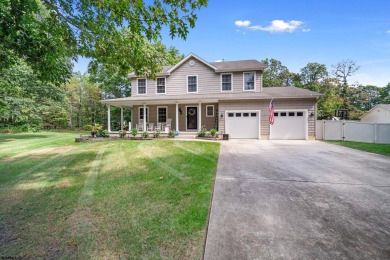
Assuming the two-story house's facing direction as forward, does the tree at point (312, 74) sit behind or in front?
behind

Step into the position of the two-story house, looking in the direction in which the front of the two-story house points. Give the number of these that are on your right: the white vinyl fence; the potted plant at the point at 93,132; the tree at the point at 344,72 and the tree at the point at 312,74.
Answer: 1

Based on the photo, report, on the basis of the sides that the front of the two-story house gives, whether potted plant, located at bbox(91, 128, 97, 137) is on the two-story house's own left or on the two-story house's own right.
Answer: on the two-story house's own right

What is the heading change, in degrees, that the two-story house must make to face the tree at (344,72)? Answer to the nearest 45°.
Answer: approximately 135° to its left

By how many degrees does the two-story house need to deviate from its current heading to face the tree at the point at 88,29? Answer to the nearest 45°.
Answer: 0° — it already faces it

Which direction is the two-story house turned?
toward the camera

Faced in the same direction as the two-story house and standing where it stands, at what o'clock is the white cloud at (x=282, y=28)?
The white cloud is roughly at 7 o'clock from the two-story house.

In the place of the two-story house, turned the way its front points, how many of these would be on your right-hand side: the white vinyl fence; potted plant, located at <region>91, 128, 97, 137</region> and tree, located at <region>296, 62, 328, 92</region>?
1

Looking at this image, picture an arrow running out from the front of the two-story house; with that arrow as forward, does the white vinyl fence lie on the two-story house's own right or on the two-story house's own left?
on the two-story house's own left

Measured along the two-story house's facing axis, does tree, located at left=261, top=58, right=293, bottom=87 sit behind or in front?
behind
